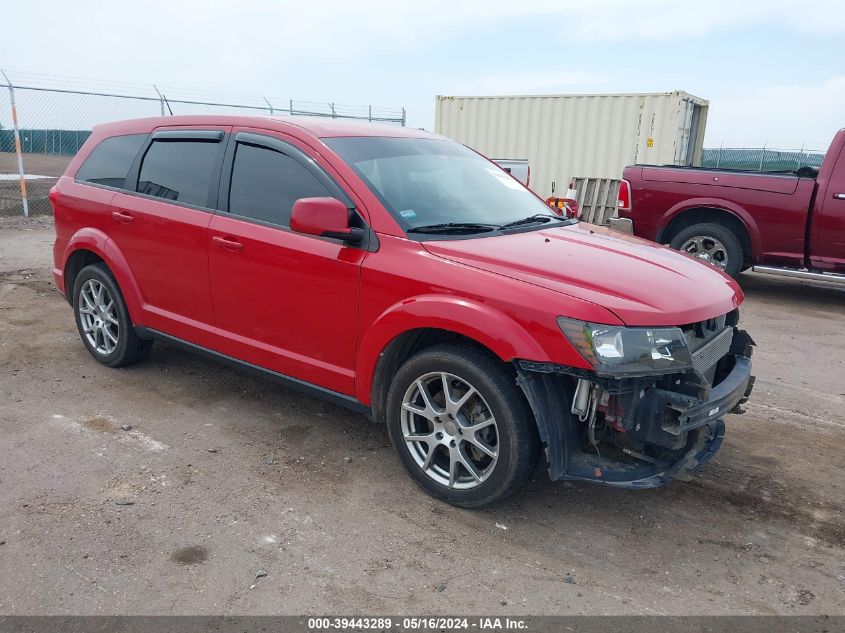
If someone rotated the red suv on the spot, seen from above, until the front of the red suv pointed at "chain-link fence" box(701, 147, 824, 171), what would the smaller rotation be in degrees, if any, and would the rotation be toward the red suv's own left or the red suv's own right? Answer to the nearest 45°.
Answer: approximately 90° to the red suv's own left

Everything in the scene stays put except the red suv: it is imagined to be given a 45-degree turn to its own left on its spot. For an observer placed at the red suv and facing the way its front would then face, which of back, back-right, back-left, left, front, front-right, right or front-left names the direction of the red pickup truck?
front-left

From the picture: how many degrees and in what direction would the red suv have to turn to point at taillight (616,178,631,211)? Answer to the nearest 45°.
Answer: approximately 90° to its left

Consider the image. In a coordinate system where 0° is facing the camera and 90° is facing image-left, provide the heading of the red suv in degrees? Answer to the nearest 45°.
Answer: approximately 315°

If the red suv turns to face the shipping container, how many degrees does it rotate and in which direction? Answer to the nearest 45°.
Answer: approximately 135° to its left
